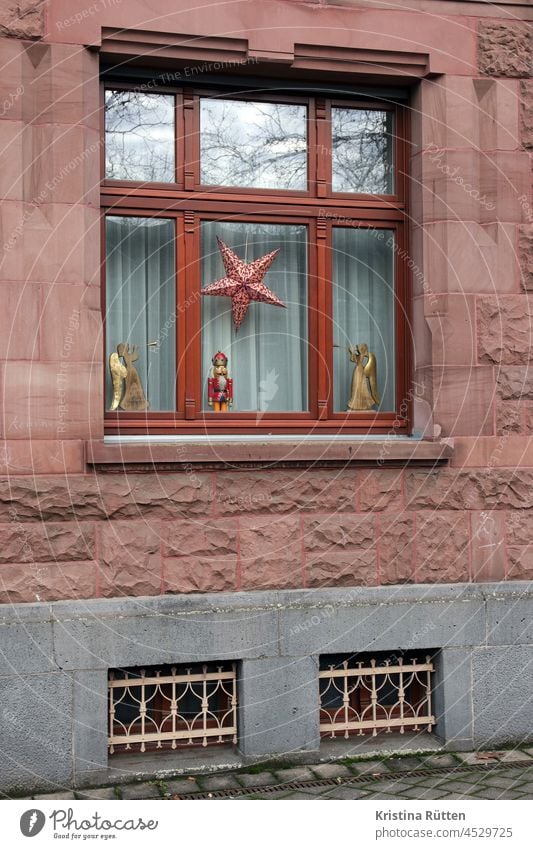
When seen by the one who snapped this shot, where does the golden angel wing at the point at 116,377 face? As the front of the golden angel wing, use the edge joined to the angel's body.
facing to the right of the viewer
